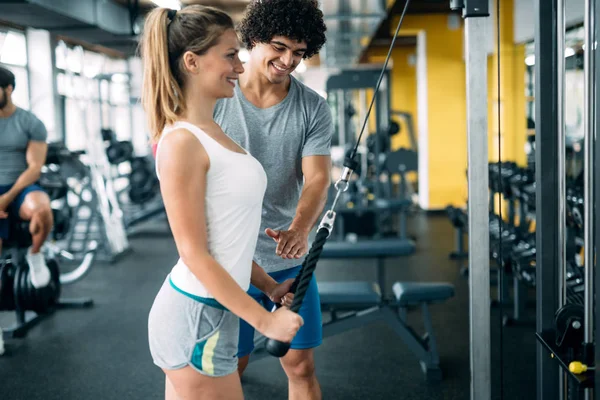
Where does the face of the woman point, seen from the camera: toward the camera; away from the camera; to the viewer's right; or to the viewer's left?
to the viewer's right

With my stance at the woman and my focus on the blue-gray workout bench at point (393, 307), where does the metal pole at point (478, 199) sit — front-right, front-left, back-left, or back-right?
front-right

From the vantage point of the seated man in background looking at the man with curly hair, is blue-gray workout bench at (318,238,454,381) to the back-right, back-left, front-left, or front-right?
front-left

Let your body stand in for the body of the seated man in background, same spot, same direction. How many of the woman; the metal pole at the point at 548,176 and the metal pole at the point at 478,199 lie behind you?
0

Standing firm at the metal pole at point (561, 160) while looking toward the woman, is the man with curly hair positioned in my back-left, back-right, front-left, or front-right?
front-right

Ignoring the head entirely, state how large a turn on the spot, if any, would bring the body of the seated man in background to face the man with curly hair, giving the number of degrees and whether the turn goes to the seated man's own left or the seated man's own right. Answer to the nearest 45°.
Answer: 0° — they already face them

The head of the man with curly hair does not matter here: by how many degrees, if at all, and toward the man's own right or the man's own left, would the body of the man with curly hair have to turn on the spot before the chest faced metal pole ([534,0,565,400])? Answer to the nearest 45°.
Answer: approximately 90° to the man's own left

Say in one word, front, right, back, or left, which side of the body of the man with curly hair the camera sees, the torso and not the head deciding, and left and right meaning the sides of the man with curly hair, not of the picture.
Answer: front

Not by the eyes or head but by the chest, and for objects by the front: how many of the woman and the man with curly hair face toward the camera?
1

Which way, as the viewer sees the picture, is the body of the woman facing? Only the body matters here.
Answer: to the viewer's right

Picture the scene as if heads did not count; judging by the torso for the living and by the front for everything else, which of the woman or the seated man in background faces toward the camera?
the seated man in background

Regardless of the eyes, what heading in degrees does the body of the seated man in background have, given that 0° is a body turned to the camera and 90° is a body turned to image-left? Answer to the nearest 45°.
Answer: approximately 0°

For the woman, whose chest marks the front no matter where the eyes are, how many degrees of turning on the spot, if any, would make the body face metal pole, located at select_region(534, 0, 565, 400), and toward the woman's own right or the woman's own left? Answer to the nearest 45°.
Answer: approximately 45° to the woman's own left

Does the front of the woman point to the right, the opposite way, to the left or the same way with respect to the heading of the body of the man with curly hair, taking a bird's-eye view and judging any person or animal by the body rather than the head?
to the left
